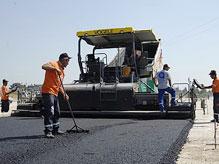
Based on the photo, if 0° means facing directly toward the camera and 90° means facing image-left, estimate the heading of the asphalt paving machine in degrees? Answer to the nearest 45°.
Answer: approximately 225°

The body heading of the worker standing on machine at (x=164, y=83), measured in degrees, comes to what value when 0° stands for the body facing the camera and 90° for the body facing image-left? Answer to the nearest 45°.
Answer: approximately 225°
